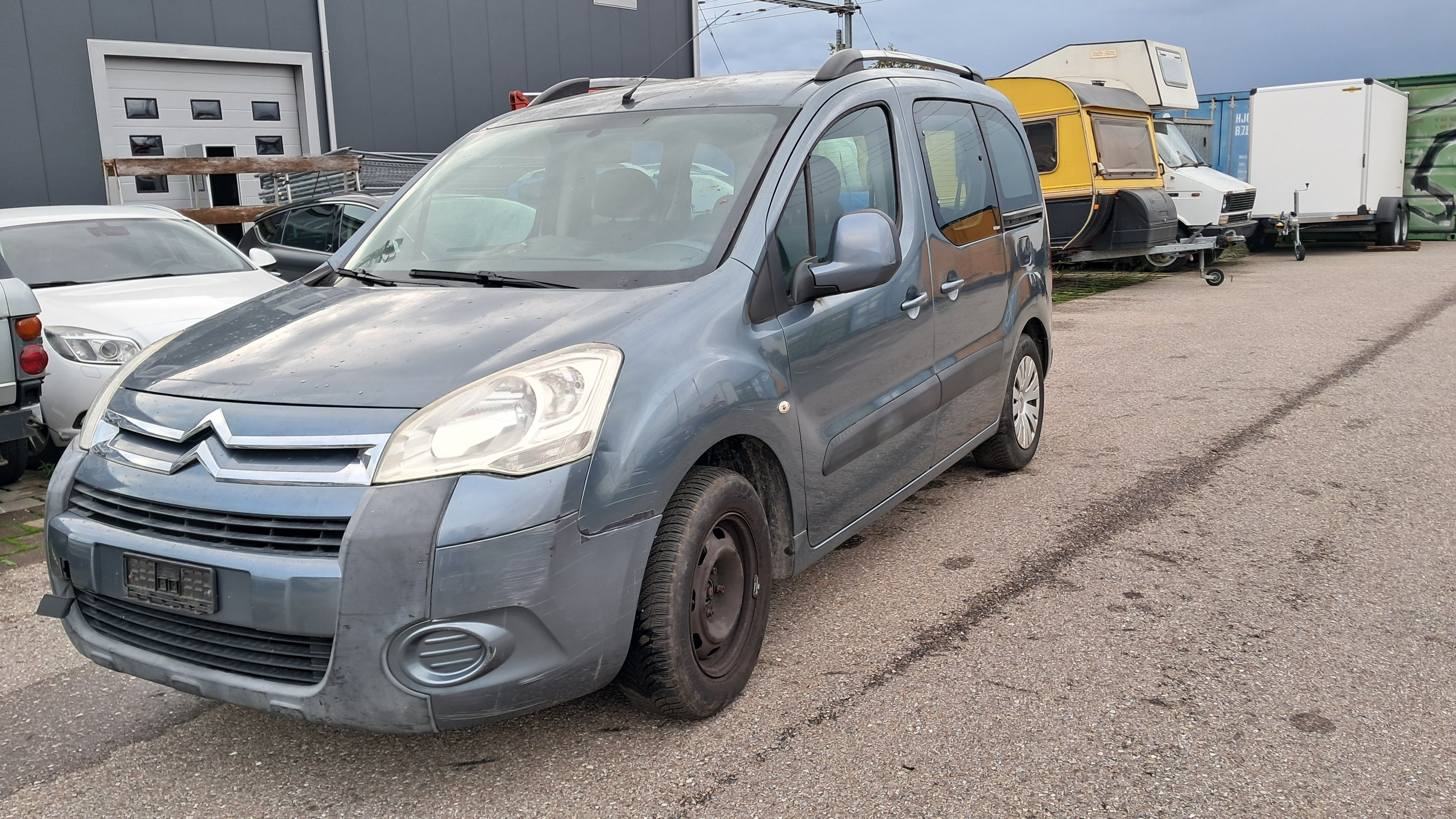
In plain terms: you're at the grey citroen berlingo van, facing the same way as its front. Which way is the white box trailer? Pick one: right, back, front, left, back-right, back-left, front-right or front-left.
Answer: back

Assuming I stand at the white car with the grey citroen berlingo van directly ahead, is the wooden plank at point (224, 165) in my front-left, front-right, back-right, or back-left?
back-left

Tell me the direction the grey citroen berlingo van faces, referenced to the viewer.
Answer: facing the viewer and to the left of the viewer

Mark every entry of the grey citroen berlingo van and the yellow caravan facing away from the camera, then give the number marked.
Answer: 0

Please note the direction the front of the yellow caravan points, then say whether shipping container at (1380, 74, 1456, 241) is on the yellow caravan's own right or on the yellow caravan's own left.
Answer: on the yellow caravan's own left

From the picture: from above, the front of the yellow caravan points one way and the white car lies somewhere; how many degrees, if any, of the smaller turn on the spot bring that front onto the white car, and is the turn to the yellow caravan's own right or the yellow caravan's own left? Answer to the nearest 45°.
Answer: approximately 90° to the yellow caravan's own right

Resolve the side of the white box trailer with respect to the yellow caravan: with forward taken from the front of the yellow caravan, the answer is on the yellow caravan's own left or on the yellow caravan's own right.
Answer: on the yellow caravan's own left

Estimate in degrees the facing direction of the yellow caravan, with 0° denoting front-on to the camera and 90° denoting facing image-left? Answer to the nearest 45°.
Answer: approximately 315°

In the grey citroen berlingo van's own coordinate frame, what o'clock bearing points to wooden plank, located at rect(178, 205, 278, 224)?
The wooden plank is roughly at 4 o'clock from the grey citroen berlingo van.

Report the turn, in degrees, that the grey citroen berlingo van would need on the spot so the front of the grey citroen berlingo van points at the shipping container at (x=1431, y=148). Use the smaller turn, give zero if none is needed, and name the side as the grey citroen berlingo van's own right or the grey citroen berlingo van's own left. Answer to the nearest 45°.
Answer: approximately 180°

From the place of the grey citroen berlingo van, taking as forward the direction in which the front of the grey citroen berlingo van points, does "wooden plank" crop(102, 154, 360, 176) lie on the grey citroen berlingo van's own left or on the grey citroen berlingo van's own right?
on the grey citroen berlingo van's own right
